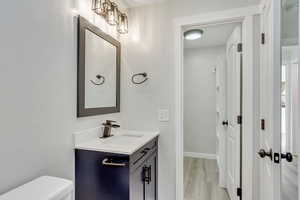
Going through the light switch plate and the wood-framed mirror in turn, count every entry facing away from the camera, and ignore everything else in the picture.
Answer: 0

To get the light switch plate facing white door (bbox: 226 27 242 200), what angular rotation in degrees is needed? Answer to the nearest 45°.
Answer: approximately 90° to its left

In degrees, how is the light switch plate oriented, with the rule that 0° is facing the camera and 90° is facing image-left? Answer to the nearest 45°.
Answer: approximately 0°

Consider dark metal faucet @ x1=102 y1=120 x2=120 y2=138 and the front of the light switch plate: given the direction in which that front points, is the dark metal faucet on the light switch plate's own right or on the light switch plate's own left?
on the light switch plate's own right

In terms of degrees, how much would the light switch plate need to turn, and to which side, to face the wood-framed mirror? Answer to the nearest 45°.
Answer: approximately 45° to its right

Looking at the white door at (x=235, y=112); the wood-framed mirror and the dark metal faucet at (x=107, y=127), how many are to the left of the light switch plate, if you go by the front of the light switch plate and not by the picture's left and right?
1

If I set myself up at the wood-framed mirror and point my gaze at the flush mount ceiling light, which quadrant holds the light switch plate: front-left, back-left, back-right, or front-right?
front-right

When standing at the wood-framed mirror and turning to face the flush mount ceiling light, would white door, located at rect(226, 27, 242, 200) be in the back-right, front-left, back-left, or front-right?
front-right

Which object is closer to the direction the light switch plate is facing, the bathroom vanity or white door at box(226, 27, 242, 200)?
the bathroom vanity

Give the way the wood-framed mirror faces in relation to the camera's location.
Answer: facing the viewer and to the right of the viewer
